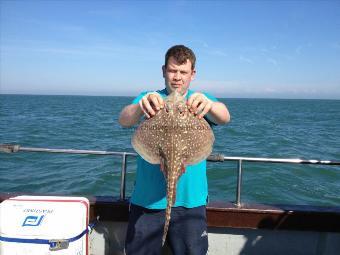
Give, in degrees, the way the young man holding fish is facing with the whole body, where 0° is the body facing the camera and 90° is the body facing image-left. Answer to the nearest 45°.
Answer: approximately 0°

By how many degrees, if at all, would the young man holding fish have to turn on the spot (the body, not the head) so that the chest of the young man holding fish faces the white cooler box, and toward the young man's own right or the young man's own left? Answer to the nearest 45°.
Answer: approximately 90° to the young man's own right

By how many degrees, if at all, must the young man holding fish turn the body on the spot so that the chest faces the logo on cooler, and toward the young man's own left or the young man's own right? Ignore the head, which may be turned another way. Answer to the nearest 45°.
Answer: approximately 90° to the young man's own right

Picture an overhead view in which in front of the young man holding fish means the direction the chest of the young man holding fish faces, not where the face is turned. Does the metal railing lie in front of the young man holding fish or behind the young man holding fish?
behind
